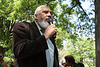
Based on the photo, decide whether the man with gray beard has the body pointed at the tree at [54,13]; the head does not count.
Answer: no
